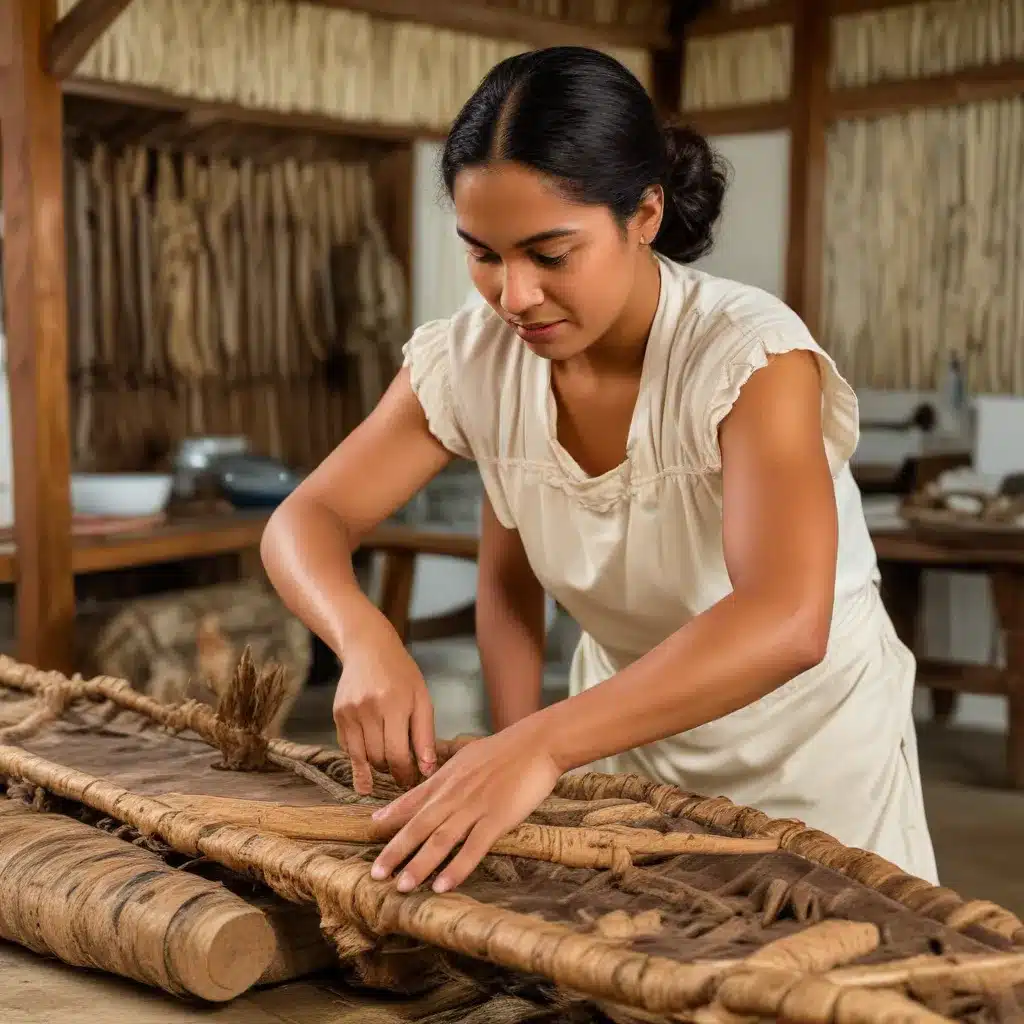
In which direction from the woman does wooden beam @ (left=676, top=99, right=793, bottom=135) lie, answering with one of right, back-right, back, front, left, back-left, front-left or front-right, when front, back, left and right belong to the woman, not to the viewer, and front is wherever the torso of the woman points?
back-right

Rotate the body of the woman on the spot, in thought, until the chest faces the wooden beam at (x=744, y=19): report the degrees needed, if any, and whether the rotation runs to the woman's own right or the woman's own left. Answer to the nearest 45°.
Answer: approximately 135° to the woman's own right

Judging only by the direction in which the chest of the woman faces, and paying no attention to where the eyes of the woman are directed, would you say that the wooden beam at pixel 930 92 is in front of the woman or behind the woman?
behind

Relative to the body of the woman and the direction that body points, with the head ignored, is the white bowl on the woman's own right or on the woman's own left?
on the woman's own right

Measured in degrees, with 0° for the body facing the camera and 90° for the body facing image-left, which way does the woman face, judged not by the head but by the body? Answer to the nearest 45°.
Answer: approximately 45°

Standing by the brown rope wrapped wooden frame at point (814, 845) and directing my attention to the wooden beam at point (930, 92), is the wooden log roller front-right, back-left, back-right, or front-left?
back-left

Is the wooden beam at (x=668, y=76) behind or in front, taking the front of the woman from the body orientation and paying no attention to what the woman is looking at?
behind

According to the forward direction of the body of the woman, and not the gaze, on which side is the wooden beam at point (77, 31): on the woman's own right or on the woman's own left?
on the woman's own right

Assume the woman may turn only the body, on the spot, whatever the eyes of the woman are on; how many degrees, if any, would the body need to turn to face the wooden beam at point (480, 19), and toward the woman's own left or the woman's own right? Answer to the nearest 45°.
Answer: approximately 135° to the woman's own right
